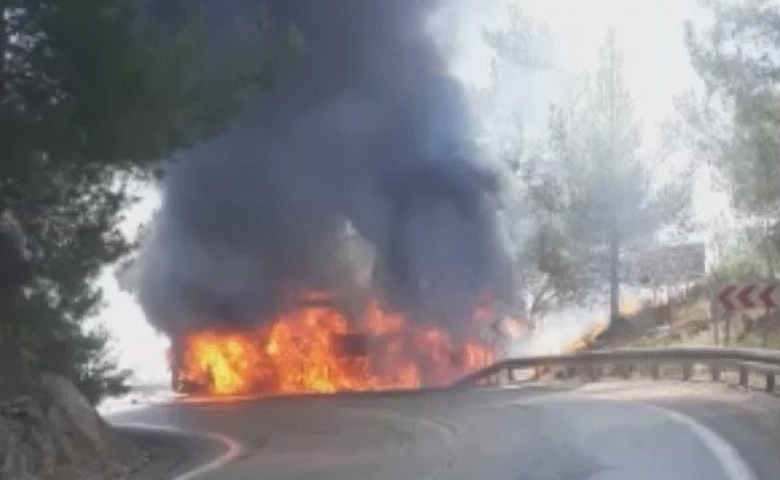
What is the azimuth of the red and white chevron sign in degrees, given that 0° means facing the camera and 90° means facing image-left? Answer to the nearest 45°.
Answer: approximately 0°

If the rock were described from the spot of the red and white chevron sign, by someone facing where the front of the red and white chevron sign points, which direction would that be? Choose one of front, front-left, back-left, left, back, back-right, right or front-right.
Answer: front-right
